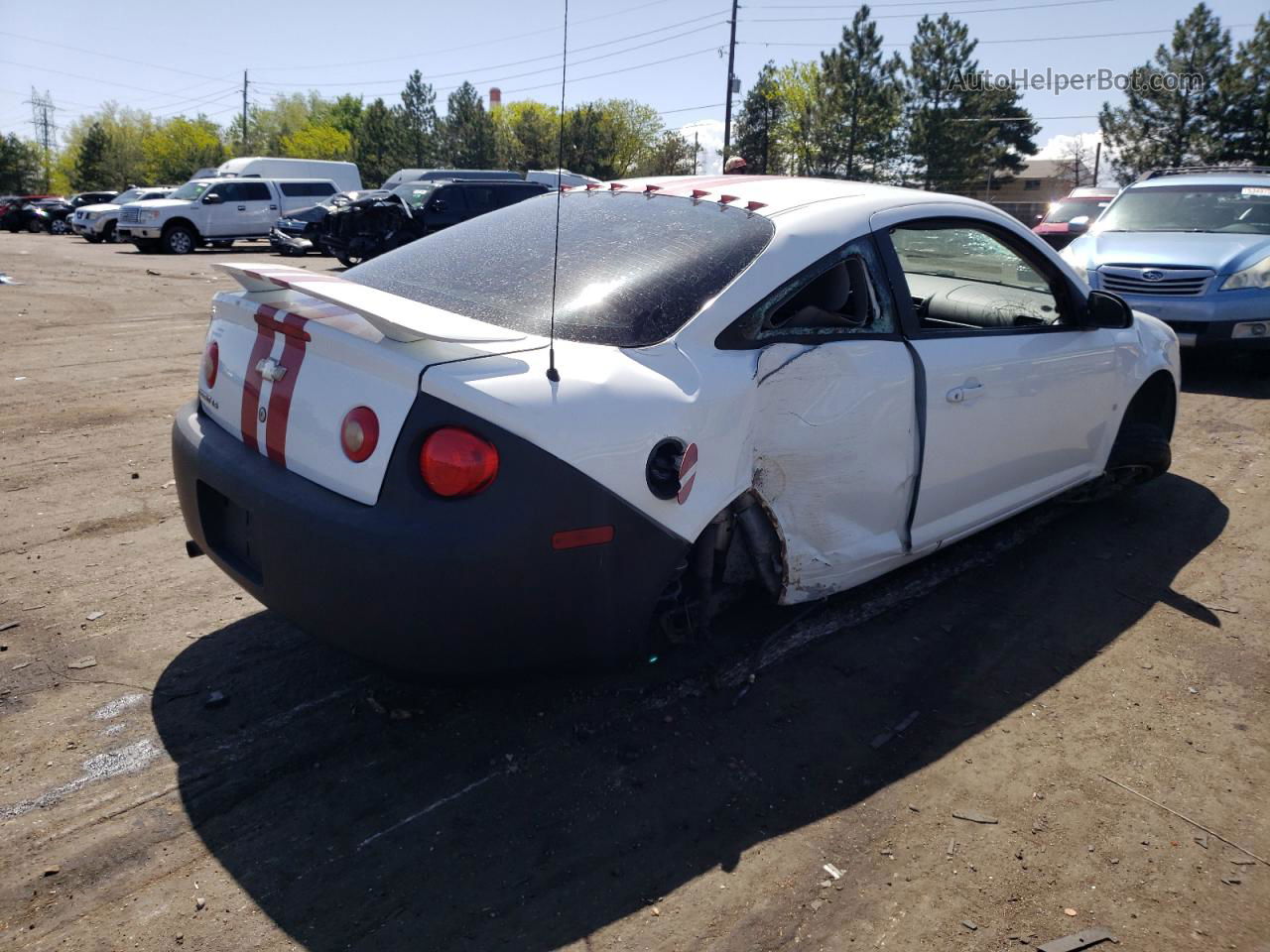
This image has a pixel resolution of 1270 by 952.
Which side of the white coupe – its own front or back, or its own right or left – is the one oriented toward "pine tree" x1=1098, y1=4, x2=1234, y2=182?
front

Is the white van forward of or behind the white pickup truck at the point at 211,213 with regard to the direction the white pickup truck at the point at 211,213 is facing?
behind

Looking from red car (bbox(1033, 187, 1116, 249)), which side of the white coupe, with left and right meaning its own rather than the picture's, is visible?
front

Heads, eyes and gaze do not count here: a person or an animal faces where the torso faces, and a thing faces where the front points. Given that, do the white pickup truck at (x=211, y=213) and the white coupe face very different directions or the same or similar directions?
very different directions

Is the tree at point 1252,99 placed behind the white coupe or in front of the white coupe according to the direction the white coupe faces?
in front

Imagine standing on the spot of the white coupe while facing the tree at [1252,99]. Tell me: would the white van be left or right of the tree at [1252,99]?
left

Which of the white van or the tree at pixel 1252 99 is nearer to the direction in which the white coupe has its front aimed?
the tree

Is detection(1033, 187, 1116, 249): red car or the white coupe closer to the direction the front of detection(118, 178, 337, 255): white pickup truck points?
the white coupe

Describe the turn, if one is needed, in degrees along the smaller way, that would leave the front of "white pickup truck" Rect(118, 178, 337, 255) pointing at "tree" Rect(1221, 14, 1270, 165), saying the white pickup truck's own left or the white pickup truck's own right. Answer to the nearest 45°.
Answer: approximately 135° to the white pickup truck's own left

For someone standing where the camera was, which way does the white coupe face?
facing away from the viewer and to the right of the viewer

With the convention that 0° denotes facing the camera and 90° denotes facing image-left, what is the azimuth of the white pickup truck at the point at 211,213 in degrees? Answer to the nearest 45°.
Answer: approximately 45°

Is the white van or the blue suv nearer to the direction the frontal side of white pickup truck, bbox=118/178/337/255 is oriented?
the blue suv
